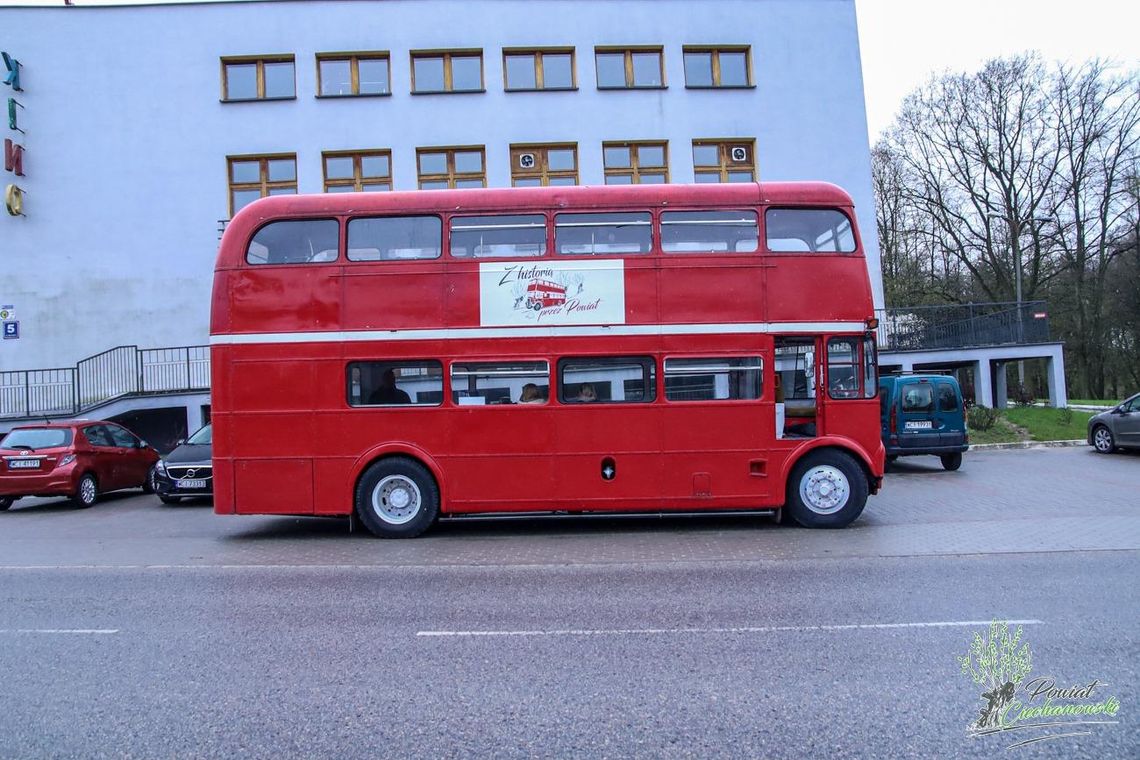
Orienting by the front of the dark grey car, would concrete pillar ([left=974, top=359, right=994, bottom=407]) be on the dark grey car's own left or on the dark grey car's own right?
on the dark grey car's own left

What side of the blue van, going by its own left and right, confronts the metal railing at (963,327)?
front

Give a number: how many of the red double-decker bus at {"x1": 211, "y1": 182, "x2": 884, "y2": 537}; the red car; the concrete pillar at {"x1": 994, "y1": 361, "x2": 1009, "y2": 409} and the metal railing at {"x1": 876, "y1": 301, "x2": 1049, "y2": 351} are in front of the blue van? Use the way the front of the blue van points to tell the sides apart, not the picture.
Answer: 2

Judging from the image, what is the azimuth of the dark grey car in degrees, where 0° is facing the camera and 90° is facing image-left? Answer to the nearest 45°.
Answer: approximately 45°

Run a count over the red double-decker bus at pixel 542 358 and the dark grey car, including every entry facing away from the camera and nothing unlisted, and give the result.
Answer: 0

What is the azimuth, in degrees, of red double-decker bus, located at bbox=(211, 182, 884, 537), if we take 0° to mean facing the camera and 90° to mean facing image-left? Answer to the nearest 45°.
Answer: approximately 270°

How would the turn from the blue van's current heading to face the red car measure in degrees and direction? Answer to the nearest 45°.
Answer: approximately 135° to its left

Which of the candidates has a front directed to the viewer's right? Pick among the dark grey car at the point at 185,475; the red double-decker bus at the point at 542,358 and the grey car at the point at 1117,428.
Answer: the red double-decker bus

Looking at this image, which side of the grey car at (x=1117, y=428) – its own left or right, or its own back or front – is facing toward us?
left

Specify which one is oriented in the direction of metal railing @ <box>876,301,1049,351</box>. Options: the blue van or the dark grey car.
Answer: the blue van

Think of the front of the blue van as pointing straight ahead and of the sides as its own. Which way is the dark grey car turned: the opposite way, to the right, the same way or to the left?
the opposite way

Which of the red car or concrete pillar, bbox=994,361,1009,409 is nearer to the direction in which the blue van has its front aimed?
the concrete pillar

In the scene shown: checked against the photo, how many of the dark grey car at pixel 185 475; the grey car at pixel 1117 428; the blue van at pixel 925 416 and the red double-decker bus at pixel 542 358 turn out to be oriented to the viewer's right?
1

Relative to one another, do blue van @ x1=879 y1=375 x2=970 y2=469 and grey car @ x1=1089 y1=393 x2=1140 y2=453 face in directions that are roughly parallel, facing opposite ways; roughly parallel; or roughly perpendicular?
roughly perpendicular

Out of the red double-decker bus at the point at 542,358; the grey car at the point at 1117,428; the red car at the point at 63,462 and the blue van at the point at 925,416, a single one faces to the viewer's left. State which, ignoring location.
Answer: the grey car
